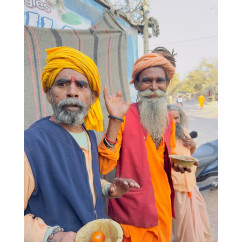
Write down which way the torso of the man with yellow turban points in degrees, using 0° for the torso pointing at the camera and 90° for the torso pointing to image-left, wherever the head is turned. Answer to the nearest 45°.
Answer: approximately 315°

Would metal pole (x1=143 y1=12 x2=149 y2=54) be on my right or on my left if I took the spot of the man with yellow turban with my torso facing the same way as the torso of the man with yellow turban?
on my left
